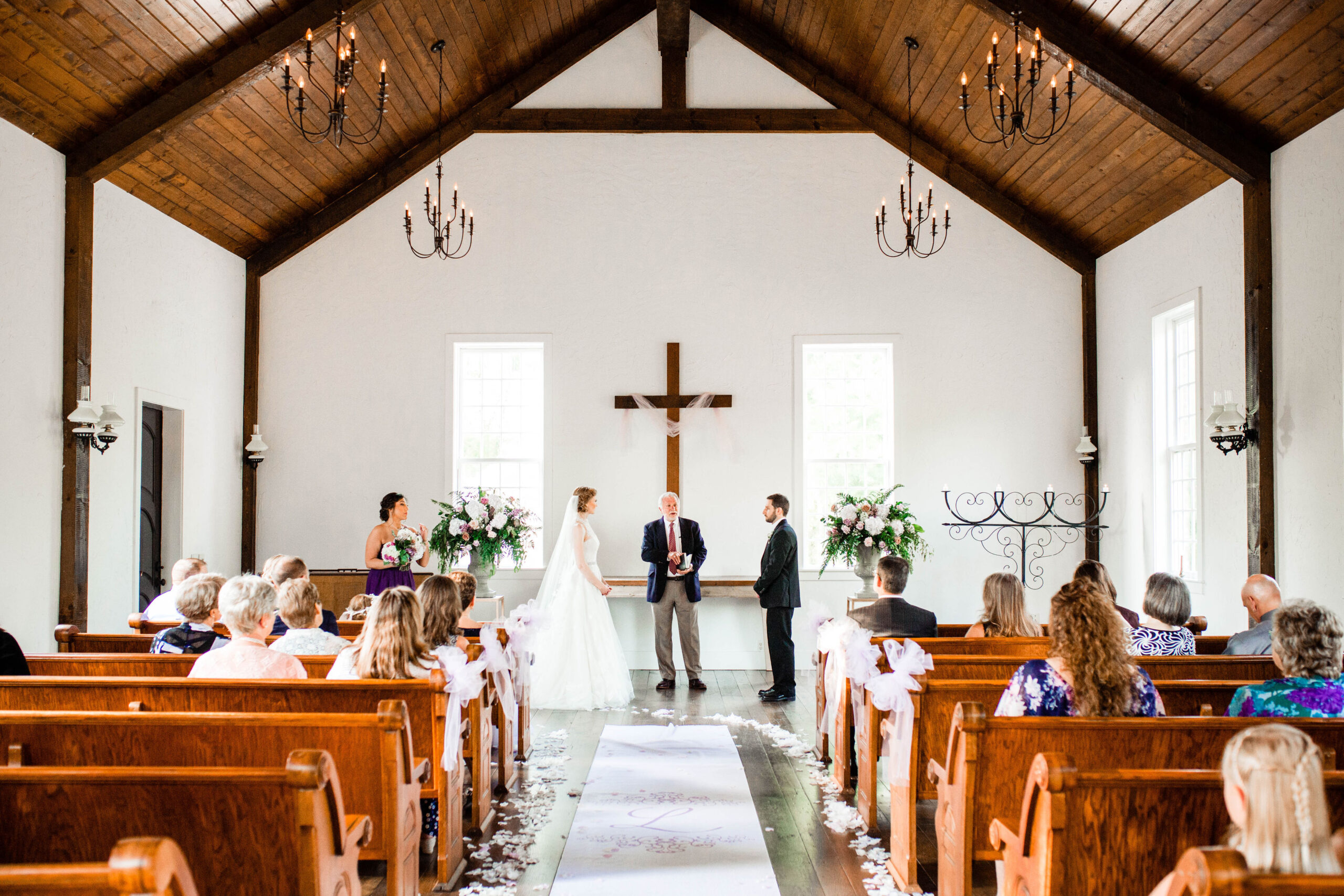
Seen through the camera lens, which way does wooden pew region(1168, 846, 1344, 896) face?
facing away from the viewer

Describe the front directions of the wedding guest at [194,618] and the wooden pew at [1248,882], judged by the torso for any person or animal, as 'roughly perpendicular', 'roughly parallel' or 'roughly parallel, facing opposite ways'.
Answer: roughly parallel

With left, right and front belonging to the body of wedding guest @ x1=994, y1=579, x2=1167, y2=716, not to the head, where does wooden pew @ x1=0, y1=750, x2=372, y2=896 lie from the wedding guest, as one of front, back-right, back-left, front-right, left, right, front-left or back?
back-left

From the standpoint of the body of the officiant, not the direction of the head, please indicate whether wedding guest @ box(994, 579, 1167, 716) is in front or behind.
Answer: in front

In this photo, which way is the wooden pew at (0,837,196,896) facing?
away from the camera

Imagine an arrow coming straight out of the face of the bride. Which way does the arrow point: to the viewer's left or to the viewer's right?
to the viewer's right

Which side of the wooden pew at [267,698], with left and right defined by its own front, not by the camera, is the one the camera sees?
back

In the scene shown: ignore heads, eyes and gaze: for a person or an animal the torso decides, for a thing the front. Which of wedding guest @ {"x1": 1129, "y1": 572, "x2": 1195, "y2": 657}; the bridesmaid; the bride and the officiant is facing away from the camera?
the wedding guest

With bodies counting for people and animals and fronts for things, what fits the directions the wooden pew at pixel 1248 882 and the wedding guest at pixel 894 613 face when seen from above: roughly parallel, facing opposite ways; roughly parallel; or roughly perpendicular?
roughly parallel

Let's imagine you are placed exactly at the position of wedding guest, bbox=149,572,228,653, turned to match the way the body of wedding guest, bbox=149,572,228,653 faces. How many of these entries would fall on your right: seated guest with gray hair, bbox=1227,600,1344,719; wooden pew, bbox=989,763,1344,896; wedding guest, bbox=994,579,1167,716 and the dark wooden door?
3

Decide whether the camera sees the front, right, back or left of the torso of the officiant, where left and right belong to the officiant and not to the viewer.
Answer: front

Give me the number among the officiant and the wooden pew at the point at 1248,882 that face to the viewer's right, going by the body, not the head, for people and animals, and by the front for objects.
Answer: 0

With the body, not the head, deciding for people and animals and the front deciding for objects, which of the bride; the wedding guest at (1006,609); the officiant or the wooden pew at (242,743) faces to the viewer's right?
the bride

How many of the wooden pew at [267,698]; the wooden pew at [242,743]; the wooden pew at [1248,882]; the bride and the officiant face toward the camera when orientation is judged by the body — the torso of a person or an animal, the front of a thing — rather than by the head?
1

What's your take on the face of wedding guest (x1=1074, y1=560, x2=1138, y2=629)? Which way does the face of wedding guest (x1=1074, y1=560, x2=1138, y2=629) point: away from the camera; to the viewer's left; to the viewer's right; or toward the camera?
away from the camera

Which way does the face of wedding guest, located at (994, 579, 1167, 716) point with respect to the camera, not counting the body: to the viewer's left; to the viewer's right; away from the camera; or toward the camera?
away from the camera

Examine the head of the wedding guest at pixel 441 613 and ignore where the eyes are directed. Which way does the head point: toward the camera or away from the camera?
away from the camera

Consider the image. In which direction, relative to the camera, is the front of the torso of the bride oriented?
to the viewer's right

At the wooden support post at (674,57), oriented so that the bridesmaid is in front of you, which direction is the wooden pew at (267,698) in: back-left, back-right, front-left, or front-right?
front-left
